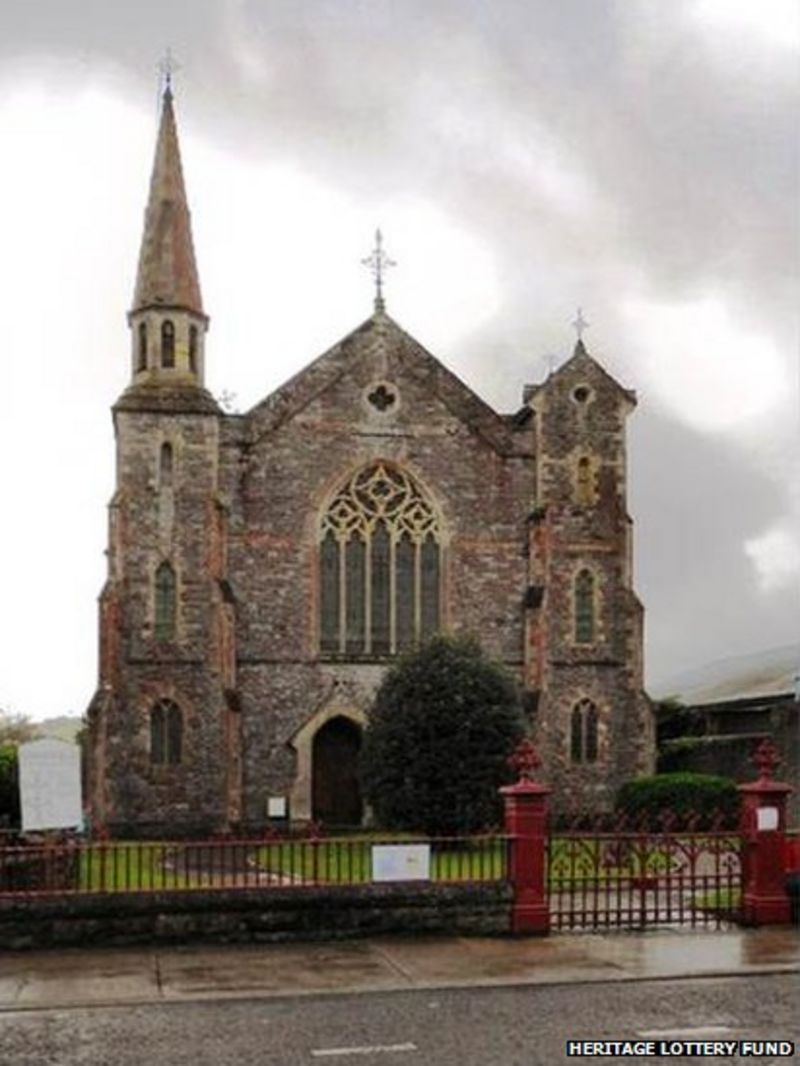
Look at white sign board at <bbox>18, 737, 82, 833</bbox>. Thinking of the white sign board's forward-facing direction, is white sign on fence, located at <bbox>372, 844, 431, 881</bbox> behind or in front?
in front

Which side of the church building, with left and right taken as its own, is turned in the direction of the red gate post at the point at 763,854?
front

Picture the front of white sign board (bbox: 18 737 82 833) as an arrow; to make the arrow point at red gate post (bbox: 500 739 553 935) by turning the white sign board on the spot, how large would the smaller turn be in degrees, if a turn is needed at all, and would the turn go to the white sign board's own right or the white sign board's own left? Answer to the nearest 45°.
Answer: approximately 45° to the white sign board's own left

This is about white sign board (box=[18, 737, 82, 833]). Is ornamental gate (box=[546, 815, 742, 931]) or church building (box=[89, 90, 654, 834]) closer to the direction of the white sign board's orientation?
the ornamental gate

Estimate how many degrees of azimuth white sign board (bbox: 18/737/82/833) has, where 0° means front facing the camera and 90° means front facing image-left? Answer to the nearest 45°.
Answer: approximately 0°

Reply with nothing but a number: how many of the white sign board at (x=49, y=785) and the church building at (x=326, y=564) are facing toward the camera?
2
